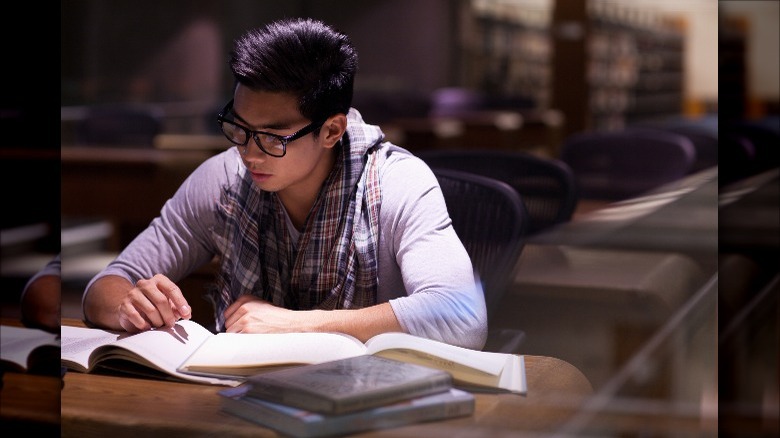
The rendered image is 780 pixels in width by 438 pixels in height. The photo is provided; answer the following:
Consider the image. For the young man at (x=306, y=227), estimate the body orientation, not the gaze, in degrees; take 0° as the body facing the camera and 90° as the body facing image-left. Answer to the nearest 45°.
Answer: approximately 45°

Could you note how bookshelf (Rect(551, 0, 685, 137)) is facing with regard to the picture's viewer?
facing the viewer and to the right of the viewer

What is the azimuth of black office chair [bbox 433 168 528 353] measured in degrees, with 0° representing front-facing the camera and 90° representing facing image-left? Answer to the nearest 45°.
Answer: approximately 45°

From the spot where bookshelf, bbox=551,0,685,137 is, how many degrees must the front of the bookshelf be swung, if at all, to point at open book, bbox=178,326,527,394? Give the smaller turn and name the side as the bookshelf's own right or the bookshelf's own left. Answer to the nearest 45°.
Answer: approximately 45° to the bookshelf's own right

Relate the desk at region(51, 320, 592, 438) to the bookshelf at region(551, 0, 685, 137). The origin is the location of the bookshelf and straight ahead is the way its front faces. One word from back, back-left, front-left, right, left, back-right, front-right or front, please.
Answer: front-right

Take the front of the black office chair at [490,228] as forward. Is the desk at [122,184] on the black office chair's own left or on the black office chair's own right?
on the black office chair's own right
